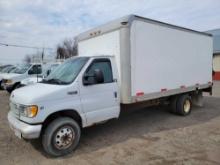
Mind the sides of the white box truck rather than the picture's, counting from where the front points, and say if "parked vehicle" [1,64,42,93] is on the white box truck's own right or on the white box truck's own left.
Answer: on the white box truck's own right

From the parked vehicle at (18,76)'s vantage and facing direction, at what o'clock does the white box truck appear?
The white box truck is roughly at 10 o'clock from the parked vehicle.

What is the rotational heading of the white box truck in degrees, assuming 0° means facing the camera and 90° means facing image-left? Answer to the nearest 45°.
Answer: approximately 45°

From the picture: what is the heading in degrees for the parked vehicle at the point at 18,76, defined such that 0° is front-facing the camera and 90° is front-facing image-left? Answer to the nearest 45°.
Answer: approximately 45°
